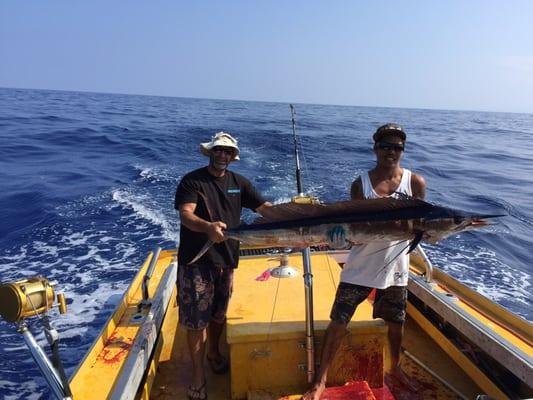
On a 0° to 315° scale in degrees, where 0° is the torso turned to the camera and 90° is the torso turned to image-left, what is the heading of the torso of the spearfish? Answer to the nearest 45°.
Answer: approximately 270°

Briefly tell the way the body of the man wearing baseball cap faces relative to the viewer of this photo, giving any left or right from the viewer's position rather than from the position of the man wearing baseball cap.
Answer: facing the viewer

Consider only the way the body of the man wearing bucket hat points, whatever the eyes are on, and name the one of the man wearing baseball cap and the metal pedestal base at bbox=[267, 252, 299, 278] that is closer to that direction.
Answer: the man wearing baseball cap

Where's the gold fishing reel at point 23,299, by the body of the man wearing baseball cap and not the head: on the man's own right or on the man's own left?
on the man's own right

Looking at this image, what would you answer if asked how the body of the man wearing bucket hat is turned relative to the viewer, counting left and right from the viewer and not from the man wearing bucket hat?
facing the viewer and to the right of the viewer

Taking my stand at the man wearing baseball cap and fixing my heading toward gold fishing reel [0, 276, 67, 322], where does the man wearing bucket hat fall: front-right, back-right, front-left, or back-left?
front-right

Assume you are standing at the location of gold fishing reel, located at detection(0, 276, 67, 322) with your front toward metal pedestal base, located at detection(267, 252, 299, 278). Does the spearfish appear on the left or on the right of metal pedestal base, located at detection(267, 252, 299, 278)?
right

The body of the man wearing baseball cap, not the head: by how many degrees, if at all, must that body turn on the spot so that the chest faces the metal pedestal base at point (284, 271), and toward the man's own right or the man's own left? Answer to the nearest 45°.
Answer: approximately 135° to the man's own right

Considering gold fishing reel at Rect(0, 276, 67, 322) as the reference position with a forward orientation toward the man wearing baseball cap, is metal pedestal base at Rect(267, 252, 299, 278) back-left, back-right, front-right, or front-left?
front-left

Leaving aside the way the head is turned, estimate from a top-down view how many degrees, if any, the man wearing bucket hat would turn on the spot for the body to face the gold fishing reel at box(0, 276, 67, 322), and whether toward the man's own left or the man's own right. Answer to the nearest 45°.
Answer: approximately 90° to the man's own right

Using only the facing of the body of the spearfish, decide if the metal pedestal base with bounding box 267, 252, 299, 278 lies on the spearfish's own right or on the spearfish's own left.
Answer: on the spearfish's own left

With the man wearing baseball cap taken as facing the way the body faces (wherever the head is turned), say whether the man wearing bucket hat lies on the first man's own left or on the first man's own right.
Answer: on the first man's own right
